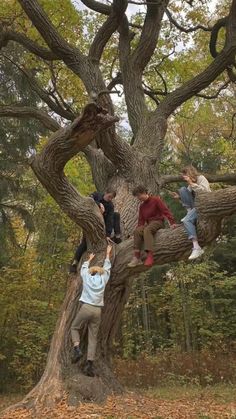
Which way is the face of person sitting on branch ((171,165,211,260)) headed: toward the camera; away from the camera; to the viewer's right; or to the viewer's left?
to the viewer's left

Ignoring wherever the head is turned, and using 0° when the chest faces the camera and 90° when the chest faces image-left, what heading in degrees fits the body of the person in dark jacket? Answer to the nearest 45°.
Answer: approximately 45°

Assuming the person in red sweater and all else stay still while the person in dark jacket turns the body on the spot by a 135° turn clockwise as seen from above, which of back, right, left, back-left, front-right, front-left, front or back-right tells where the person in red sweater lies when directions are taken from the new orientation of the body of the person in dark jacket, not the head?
back-right

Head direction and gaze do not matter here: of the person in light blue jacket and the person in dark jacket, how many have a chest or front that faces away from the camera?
1

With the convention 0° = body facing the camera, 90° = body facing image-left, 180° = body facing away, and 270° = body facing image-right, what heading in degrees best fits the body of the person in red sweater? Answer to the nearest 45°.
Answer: approximately 45°

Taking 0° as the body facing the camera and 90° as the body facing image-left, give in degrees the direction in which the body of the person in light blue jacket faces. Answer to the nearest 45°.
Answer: approximately 180°

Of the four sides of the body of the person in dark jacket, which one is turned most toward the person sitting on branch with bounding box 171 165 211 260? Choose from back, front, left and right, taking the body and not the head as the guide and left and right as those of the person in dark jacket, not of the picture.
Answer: left
